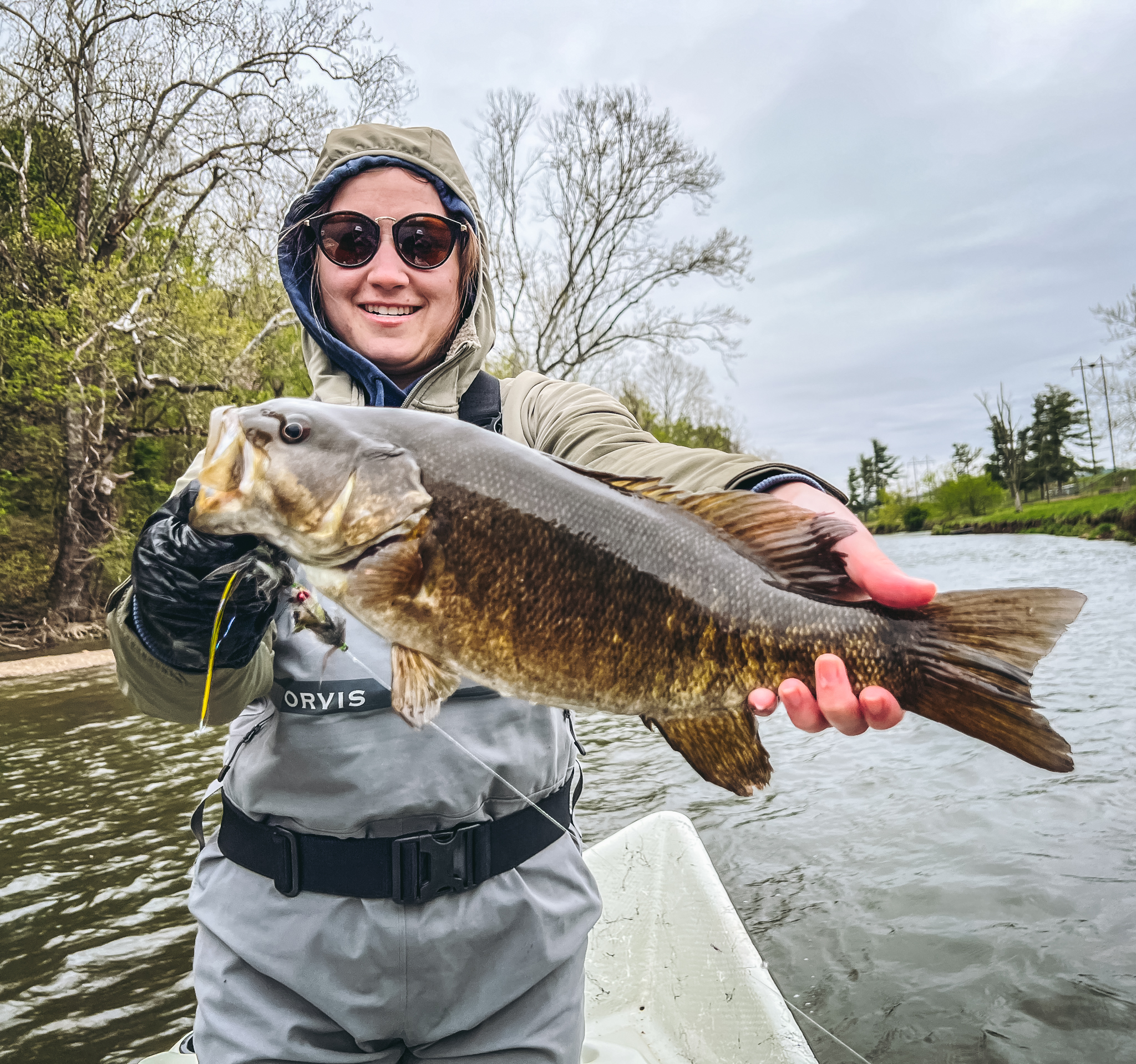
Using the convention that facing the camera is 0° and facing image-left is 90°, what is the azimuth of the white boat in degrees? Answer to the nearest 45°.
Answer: approximately 180°

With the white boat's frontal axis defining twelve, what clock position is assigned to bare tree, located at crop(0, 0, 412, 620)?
The bare tree is roughly at 11 o'clock from the white boat.

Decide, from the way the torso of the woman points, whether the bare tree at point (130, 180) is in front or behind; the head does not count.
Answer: behind

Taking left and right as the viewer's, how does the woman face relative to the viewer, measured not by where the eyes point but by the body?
facing the viewer
